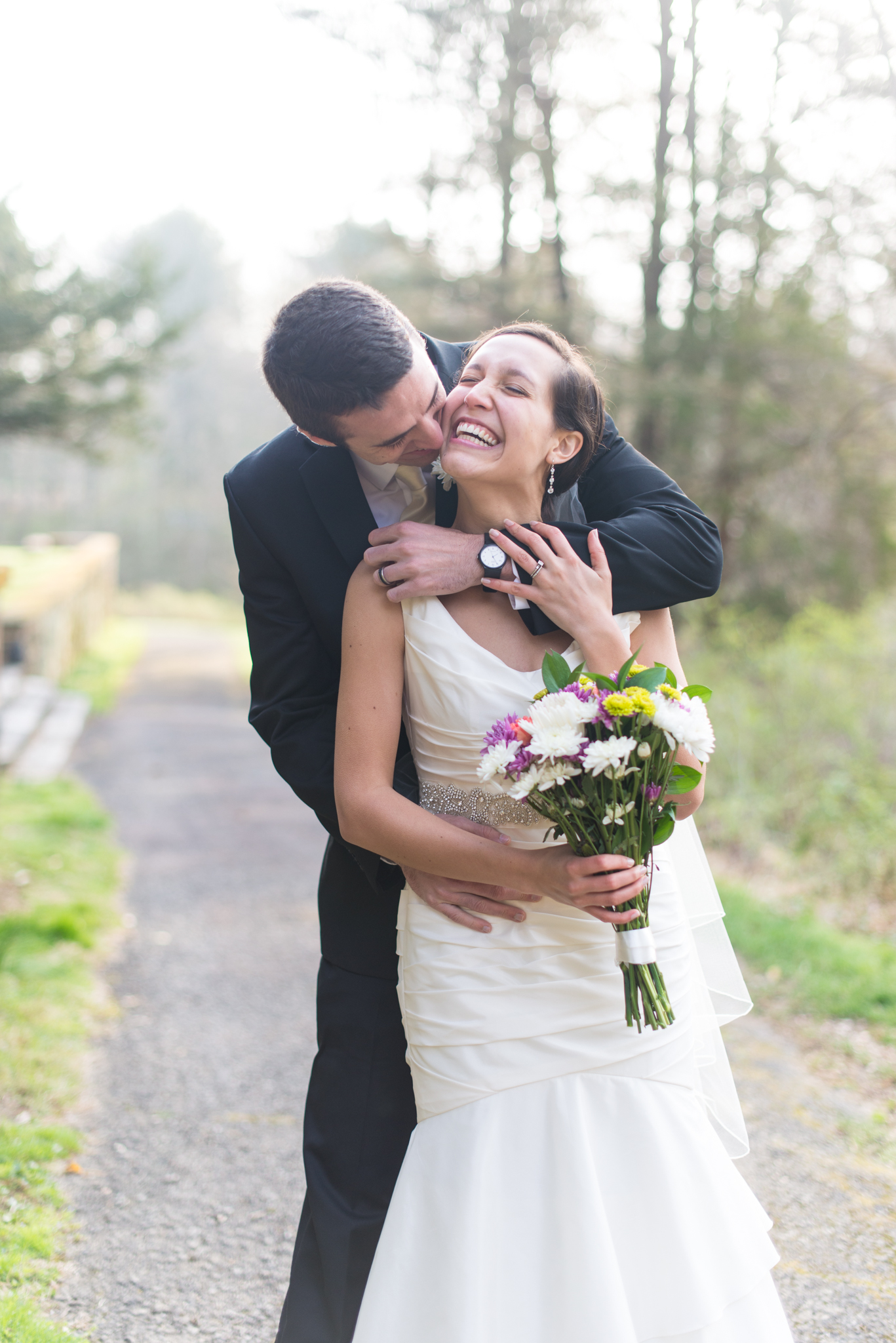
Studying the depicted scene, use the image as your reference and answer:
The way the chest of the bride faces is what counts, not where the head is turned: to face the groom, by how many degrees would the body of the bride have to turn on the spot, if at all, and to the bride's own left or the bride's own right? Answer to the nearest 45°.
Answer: approximately 135° to the bride's own right

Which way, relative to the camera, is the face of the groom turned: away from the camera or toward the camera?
toward the camera

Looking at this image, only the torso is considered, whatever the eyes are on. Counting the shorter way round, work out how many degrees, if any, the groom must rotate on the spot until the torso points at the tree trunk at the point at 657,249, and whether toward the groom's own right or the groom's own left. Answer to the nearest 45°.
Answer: approximately 135° to the groom's own left

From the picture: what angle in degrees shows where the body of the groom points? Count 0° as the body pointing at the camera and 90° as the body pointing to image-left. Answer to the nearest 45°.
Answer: approximately 315°

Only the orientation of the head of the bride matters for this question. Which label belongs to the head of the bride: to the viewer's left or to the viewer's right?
to the viewer's left

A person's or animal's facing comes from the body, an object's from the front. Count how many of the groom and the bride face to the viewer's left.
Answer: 0

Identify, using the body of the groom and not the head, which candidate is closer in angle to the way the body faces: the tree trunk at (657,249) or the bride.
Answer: the bride

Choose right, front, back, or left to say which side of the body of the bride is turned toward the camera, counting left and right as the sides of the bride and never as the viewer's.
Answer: front

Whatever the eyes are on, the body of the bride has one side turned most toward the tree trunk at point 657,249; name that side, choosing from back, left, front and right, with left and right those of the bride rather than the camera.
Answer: back

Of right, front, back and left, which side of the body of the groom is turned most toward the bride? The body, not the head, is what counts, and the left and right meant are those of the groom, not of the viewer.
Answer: front
